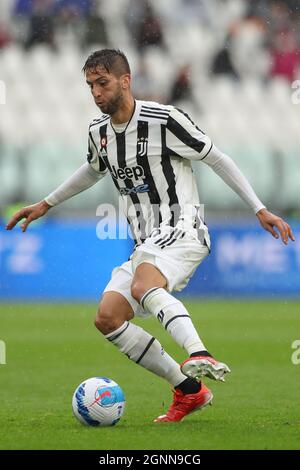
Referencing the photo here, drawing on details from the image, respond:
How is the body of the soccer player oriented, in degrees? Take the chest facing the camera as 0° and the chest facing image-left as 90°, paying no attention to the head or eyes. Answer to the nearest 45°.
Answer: approximately 45°
